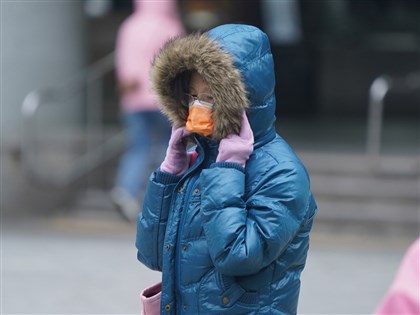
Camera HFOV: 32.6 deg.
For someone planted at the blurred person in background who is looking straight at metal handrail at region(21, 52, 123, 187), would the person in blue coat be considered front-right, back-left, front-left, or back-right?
back-left

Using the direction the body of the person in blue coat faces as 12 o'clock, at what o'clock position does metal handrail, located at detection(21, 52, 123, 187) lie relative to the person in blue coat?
The metal handrail is roughly at 4 o'clock from the person in blue coat.

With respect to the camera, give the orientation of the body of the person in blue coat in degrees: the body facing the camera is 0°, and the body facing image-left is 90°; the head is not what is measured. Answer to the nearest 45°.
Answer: approximately 45°

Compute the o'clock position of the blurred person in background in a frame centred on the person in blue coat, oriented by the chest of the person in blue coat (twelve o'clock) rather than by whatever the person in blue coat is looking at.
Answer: The blurred person in background is roughly at 4 o'clock from the person in blue coat.

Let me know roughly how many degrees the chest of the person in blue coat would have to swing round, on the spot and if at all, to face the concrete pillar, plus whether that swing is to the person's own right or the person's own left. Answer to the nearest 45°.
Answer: approximately 135° to the person's own right
